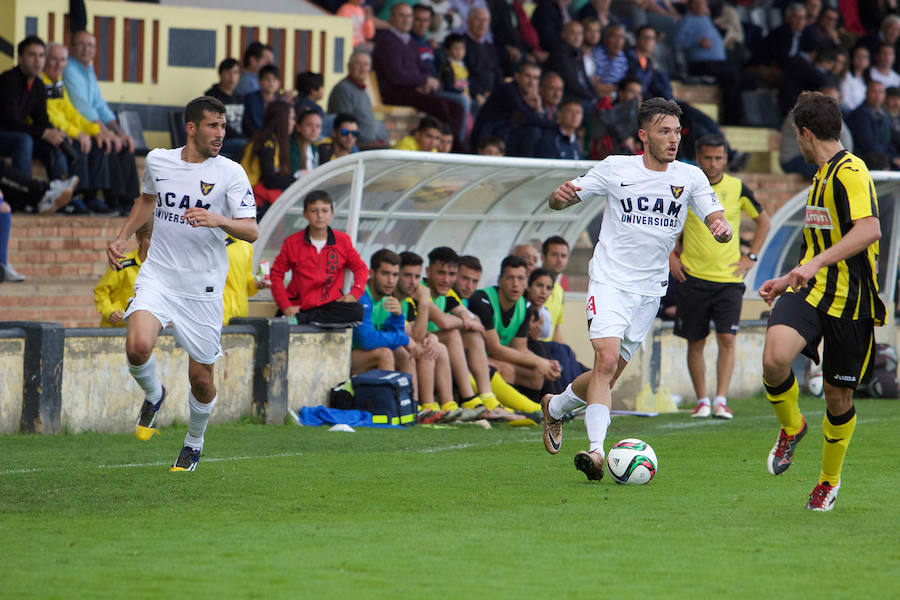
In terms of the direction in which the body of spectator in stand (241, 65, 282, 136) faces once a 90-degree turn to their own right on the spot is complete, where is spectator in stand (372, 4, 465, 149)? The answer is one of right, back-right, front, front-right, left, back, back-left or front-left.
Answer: back

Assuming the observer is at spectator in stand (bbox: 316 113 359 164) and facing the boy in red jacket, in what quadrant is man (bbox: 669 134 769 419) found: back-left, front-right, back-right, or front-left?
front-left

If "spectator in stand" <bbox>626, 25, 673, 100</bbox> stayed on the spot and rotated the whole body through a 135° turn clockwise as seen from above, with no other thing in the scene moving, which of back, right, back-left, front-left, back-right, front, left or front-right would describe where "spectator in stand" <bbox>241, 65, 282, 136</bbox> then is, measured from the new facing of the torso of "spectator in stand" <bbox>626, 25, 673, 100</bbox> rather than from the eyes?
front-left

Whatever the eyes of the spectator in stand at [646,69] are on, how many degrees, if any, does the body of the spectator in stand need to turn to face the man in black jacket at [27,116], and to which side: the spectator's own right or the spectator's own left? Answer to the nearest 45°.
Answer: approximately 90° to the spectator's own right

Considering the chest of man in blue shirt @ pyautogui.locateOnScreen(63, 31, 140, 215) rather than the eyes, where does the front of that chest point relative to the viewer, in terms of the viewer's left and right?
facing the viewer and to the right of the viewer

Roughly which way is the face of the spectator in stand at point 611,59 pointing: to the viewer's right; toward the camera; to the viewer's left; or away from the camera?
toward the camera

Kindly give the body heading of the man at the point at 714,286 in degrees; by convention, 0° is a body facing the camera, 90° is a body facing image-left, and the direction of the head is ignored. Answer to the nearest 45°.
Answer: approximately 0°

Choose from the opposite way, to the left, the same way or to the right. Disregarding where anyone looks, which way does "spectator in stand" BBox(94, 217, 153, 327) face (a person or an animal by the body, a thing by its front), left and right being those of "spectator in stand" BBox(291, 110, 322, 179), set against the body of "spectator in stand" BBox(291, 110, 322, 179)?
the same way

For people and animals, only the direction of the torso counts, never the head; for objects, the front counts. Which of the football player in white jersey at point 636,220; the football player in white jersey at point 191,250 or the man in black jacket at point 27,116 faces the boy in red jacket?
the man in black jacket

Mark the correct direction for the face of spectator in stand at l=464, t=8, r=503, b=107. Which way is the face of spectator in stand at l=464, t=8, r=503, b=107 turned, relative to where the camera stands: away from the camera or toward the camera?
toward the camera

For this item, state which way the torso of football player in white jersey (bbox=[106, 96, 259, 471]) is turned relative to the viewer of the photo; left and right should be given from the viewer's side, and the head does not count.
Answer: facing the viewer

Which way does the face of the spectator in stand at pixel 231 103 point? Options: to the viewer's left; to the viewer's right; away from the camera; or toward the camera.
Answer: toward the camera

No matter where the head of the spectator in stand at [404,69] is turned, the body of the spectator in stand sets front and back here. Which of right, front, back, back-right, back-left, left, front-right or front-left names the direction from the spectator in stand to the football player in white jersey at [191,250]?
front-right

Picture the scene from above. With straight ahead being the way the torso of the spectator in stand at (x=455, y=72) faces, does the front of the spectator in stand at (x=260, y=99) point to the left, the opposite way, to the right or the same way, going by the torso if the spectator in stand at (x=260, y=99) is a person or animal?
the same way

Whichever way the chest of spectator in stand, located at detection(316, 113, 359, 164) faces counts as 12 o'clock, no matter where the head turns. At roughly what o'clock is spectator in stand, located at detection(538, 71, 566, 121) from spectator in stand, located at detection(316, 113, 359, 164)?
spectator in stand, located at detection(538, 71, 566, 121) is roughly at 9 o'clock from spectator in stand, located at detection(316, 113, 359, 164).

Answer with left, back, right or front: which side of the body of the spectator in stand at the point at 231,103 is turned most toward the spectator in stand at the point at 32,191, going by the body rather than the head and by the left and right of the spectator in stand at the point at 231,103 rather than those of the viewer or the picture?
right

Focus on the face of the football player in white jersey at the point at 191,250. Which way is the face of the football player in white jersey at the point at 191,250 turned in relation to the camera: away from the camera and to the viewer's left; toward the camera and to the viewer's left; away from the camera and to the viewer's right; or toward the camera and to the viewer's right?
toward the camera and to the viewer's right

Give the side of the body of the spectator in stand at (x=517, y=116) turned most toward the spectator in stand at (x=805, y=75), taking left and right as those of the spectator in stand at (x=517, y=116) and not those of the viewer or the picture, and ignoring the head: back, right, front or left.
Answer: left

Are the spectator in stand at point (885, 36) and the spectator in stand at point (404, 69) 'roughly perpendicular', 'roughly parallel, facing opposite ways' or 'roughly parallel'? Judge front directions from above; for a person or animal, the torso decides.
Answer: roughly parallel

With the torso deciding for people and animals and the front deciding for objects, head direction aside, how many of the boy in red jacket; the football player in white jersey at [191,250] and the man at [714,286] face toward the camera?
3

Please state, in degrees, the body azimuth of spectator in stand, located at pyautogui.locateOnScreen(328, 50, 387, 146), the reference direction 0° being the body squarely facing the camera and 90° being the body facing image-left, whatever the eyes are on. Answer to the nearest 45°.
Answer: approximately 315°
